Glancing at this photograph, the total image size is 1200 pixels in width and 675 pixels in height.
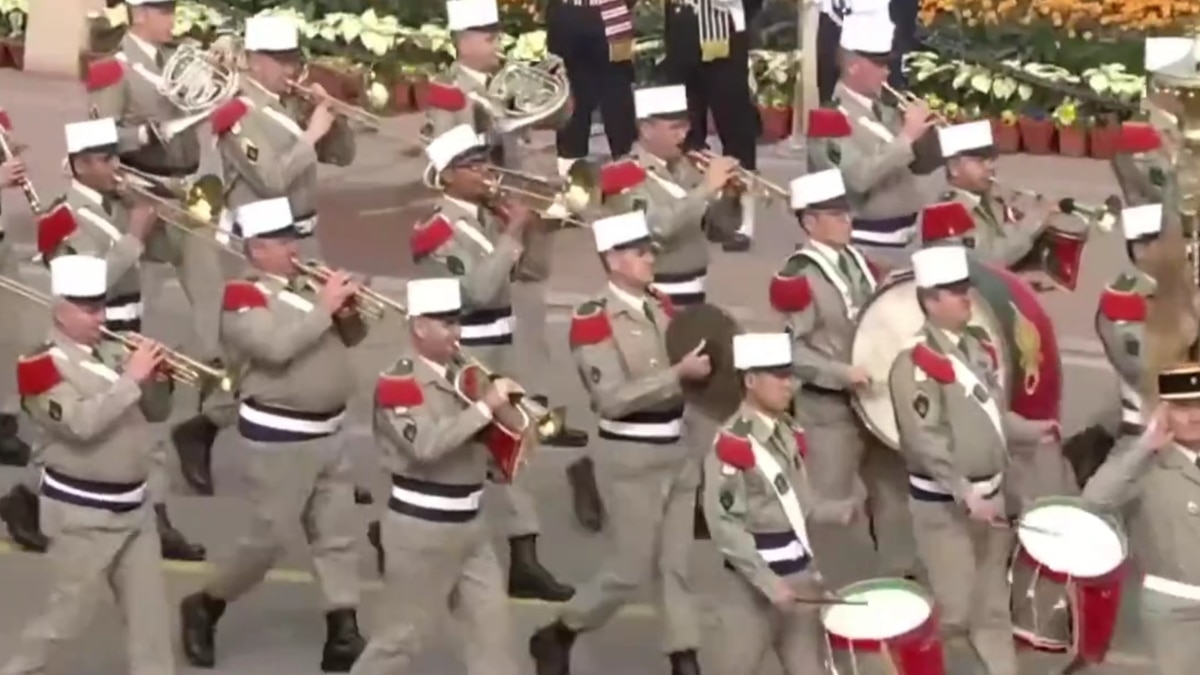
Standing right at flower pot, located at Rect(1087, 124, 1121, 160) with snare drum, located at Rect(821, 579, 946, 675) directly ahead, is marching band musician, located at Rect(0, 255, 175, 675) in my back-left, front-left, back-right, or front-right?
front-right

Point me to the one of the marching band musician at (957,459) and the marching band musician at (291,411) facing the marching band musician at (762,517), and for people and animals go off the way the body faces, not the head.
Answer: the marching band musician at (291,411)

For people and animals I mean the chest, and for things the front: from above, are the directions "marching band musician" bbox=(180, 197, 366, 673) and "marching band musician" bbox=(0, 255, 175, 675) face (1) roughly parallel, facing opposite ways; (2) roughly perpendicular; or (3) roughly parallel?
roughly parallel

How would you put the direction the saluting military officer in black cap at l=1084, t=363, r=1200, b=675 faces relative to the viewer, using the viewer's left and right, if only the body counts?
facing the viewer

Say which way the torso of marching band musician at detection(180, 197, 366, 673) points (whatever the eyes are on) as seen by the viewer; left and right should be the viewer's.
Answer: facing the viewer and to the right of the viewer

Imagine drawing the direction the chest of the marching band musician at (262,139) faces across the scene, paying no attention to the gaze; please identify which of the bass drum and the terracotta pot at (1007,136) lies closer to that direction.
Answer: the bass drum

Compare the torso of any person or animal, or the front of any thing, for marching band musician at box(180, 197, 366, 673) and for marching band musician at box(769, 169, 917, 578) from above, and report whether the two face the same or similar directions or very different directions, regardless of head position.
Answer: same or similar directions

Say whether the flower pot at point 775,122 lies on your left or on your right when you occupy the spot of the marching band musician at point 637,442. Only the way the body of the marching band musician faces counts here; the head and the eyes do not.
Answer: on your left

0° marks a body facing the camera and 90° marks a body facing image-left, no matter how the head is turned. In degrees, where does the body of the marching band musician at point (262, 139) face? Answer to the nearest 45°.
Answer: approximately 315°

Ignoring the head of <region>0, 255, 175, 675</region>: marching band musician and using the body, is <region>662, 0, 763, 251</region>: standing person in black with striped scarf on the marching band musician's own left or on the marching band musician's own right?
on the marching band musician's own left

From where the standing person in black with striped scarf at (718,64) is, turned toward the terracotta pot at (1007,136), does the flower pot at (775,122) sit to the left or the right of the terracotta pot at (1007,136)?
left

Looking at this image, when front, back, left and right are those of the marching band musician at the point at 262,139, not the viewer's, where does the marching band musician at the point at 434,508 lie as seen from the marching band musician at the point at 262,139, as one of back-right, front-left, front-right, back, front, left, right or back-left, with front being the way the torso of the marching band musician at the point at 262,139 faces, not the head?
front-right

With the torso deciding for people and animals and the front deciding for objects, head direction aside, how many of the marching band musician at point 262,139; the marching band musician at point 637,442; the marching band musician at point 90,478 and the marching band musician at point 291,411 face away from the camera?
0

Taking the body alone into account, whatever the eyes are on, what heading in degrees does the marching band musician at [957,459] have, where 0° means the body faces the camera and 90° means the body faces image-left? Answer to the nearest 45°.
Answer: approximately 315°

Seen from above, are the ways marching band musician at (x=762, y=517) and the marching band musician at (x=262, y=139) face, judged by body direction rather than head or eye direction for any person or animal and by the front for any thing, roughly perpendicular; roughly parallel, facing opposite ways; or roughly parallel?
roughly parallel
